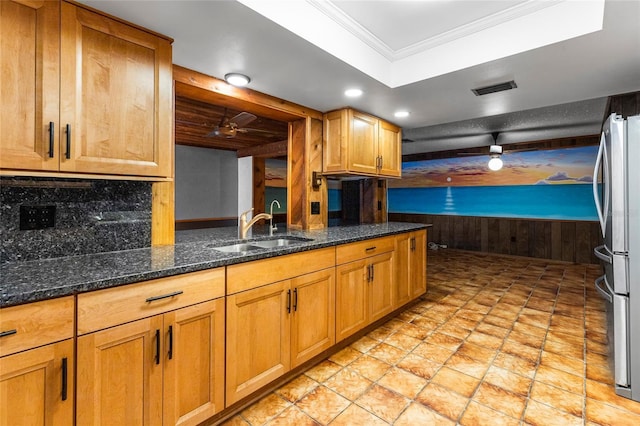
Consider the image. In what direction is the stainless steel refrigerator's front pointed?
to the viewer's left

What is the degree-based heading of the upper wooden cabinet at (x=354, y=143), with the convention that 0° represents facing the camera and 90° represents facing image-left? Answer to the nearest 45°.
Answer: approximately 315°

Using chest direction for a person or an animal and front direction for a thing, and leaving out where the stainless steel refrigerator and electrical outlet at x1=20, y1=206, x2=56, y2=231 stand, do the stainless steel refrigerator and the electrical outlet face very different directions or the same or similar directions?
very different directions

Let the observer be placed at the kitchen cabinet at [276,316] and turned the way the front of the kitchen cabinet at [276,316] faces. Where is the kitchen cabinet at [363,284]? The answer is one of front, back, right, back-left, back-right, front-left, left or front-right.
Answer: left

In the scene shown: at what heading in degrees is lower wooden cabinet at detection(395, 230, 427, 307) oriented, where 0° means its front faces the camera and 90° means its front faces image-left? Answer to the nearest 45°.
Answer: approximately 315°

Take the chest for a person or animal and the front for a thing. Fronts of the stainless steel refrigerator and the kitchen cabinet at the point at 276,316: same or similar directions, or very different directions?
very different directions

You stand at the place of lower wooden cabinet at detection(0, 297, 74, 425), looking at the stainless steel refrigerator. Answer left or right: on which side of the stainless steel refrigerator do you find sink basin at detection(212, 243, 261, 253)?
left

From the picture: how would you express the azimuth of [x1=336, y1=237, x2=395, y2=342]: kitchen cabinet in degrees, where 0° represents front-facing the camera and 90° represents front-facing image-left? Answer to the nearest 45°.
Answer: approximately 315°

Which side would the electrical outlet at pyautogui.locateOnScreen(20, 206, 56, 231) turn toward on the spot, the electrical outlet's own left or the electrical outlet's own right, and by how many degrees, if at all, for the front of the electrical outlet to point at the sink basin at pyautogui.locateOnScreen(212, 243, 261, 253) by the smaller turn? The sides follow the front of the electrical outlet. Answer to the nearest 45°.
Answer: approximately 90° to the electrical outlet's own left

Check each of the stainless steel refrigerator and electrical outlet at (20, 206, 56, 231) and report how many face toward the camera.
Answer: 1
